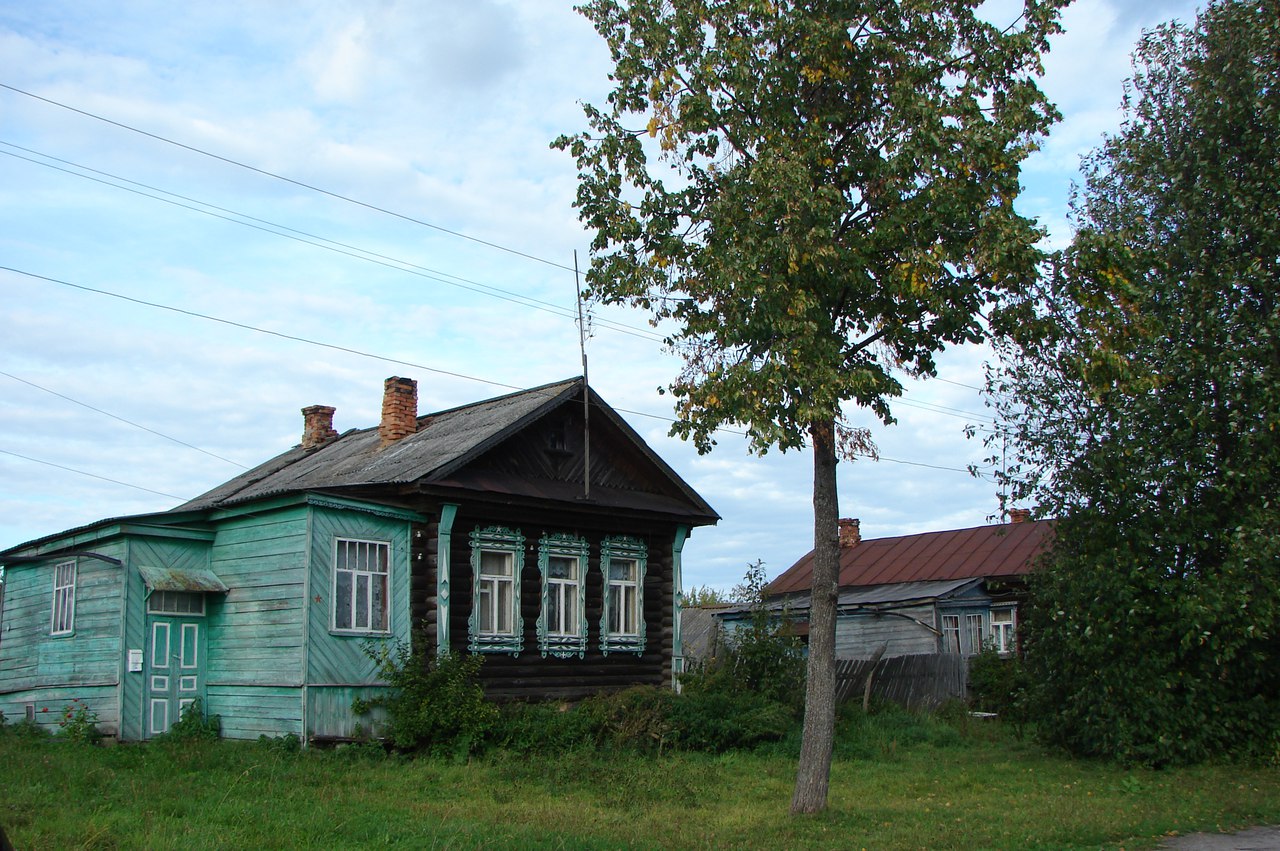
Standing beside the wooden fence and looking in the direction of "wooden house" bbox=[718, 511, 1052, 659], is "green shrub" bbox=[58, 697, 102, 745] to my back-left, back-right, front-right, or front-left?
back-left

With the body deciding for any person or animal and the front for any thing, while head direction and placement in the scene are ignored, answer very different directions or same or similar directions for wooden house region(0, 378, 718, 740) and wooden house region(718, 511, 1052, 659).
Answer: same or similar directions

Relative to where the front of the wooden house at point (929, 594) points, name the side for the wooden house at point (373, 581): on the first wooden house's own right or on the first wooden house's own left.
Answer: on the first wooden house's own right

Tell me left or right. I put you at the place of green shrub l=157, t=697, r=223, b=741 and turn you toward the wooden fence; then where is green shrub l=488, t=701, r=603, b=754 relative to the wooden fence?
right

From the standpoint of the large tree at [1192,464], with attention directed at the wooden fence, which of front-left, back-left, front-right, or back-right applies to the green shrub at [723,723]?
front-left

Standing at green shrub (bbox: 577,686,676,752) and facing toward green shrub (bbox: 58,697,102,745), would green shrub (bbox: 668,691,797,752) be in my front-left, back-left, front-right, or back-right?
back-right

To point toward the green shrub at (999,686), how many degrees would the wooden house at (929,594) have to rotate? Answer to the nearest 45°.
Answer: approximately 45° to its right

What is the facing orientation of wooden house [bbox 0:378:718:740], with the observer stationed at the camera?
facing the viewer and to the right of the viewer

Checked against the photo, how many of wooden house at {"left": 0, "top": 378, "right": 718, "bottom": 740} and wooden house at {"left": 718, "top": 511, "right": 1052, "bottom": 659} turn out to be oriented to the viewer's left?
0

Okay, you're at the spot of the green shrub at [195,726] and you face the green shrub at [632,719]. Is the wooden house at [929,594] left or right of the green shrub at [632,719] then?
left

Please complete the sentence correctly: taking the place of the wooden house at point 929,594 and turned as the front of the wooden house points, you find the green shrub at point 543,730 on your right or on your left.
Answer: on your right

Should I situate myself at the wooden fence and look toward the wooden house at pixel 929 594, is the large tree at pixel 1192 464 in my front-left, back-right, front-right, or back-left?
back-right
